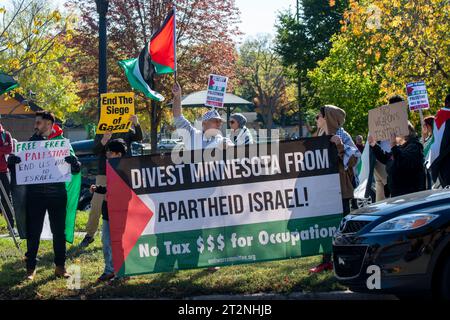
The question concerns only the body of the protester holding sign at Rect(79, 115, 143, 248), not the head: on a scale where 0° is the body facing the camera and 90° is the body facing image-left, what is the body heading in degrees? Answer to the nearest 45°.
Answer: approximately 0°

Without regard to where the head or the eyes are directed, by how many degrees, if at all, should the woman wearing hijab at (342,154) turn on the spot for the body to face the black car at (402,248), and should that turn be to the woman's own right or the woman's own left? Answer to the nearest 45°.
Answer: approximately 90° to the woman's own left

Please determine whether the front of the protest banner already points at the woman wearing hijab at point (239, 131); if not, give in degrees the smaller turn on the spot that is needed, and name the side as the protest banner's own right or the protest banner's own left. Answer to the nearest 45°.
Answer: approximately 180°

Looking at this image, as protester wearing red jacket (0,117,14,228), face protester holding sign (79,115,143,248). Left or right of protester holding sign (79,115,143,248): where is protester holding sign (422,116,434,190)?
left

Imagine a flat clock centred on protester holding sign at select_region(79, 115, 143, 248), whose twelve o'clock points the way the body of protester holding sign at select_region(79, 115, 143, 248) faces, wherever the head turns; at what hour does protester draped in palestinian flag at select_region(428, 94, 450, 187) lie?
protester draped in palestinian flag at select_region(428, 94, 450, 187) is roughly at 10 o'clock from protester holding sign at select_region(79, 115, 143, 248).

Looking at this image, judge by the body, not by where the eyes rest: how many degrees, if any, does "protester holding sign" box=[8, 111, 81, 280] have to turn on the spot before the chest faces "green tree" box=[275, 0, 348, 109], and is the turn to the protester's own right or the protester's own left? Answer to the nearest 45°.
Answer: approximately 135° to the protester's own left

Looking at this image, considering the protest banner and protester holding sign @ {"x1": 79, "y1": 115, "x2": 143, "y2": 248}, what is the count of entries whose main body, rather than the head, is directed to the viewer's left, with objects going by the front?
0

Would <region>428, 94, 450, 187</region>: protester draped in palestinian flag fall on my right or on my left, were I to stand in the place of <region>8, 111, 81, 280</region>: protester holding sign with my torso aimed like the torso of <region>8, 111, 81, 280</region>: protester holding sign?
on my left

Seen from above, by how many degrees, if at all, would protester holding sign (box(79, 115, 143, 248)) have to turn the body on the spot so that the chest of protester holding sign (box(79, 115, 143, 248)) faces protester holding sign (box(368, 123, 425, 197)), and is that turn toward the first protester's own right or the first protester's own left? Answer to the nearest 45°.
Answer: approximately 45° to the first protester's own left

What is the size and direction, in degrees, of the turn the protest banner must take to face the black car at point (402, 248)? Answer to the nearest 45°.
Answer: approximately 45° to its left

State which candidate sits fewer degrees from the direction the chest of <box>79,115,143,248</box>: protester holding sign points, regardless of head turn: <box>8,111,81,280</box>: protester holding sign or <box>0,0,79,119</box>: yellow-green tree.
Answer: the protester holding sign

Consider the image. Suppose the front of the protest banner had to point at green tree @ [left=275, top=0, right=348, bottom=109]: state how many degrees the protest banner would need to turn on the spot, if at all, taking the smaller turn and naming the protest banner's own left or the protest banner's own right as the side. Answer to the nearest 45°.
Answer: approximately 180°
